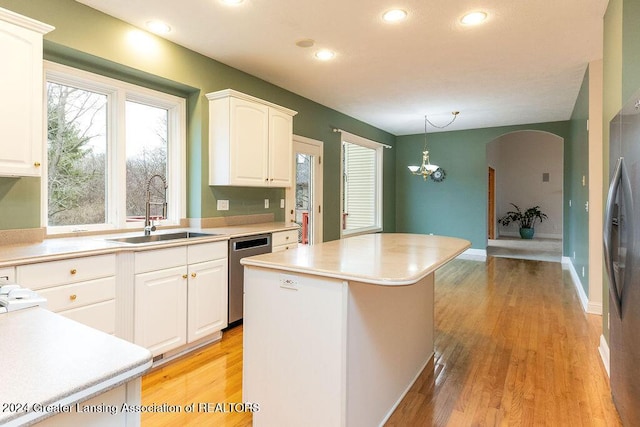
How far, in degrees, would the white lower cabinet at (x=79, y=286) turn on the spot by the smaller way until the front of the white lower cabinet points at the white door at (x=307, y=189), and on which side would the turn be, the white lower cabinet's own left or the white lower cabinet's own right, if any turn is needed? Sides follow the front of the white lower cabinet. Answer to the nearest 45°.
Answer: approximately 90° to the white lower cabinet's own left

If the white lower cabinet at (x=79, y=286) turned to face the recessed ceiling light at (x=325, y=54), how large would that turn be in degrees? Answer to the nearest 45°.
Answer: approximately 45° to its left

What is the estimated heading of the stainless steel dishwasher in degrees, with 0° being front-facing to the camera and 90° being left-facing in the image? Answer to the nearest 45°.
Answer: approximately 315°
